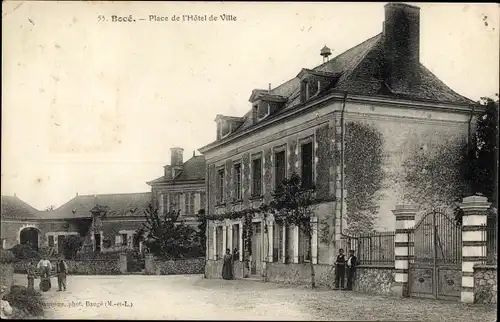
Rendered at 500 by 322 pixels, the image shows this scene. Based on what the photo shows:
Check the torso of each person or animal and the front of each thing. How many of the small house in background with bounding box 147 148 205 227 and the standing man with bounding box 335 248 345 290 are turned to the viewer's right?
0

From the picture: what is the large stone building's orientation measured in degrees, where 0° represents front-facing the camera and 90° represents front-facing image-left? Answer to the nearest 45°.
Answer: approximately 45°

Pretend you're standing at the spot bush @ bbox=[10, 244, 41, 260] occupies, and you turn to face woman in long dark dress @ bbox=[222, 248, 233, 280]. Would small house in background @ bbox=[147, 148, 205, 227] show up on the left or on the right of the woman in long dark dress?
left

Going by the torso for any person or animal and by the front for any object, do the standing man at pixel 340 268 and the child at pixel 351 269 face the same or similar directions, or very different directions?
same or similar directions

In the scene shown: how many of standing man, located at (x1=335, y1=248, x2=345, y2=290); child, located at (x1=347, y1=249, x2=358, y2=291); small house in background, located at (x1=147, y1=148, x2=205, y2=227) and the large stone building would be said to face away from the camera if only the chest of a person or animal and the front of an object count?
0

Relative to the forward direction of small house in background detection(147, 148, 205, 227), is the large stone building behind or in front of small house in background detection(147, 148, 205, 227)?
in front

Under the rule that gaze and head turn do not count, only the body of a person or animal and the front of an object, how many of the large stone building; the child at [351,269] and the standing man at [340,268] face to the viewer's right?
0

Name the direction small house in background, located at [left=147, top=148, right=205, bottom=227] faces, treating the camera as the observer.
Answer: facing the viewer

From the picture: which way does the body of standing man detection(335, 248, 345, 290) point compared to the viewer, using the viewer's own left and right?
facing the viewer and to the left of the viewer

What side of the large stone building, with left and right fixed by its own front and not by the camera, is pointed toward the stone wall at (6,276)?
front
